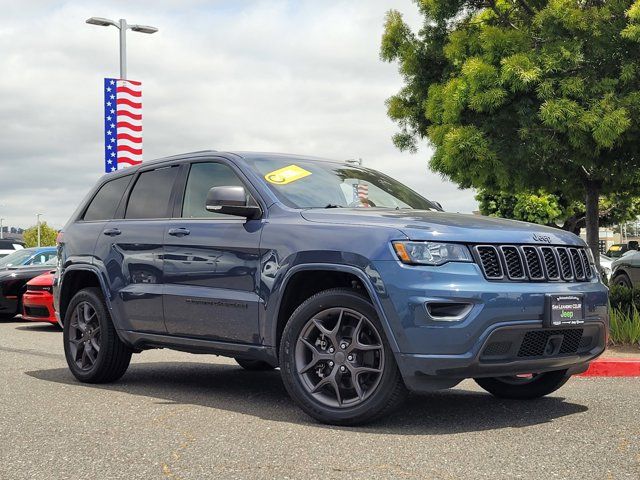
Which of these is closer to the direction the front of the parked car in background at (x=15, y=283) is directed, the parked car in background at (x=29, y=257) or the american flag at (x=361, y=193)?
the american flag

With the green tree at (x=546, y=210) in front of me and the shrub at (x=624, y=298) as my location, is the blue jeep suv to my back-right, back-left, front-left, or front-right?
back-left

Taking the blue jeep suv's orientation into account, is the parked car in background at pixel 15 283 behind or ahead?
behind

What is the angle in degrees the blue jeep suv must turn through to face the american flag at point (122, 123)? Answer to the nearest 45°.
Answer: approximately 135° to its left

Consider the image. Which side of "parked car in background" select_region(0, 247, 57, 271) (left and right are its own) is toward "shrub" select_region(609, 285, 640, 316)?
left

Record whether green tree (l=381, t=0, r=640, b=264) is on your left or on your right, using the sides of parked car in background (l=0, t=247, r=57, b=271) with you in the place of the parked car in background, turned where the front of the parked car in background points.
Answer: on your left

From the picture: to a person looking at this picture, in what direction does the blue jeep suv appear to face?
facing the viewer and to the right of the viewer

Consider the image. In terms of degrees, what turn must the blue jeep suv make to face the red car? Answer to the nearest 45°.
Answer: approximately 180°

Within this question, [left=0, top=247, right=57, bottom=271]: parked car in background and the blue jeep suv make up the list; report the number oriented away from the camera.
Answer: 0
